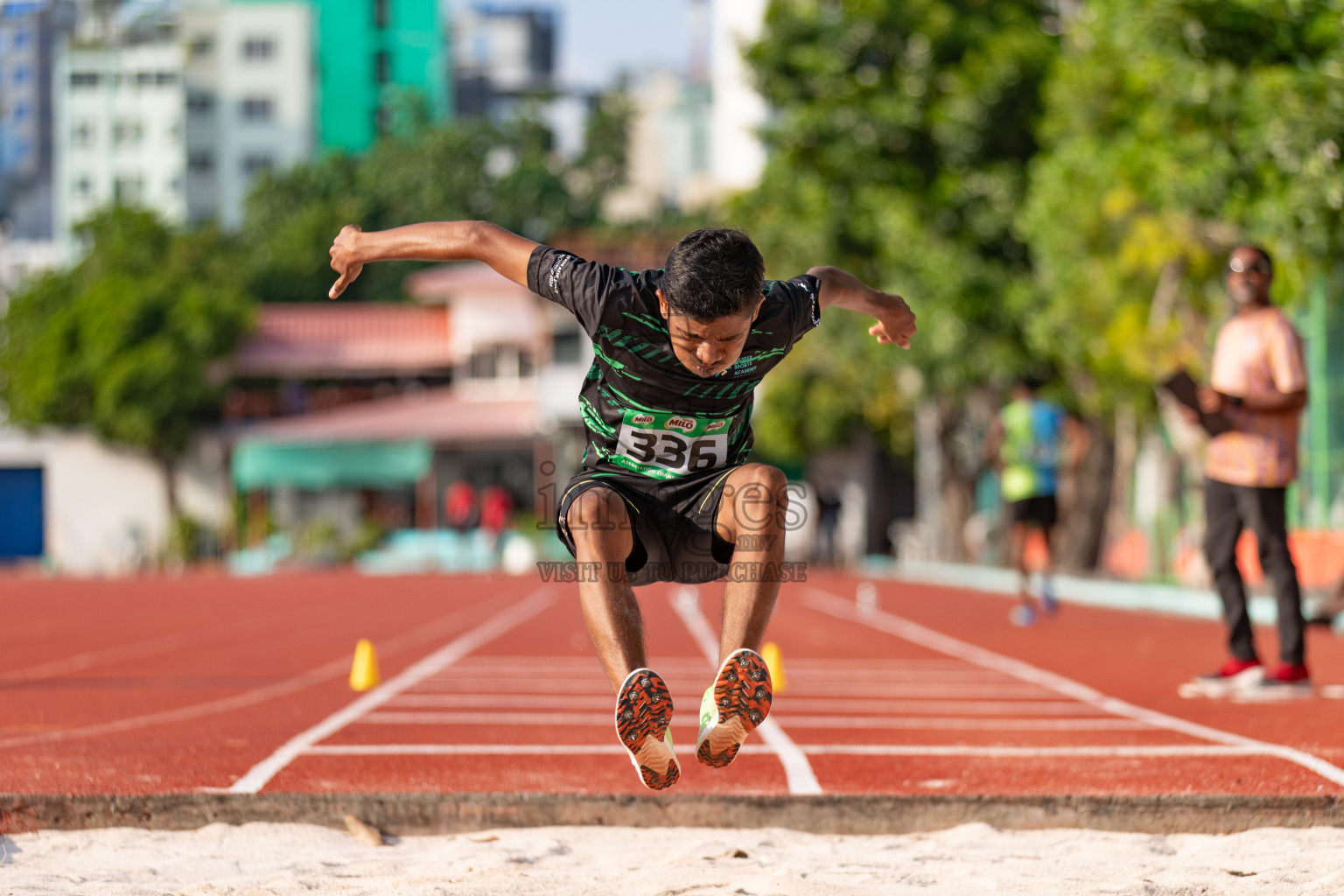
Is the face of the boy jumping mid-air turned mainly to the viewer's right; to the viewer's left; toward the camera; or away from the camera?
toward the camera

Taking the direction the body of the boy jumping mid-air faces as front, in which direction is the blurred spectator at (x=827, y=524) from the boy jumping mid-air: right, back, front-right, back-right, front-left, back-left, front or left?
back

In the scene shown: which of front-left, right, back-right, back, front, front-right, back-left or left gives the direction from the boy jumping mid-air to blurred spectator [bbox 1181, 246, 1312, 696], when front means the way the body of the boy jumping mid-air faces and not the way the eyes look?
back-left

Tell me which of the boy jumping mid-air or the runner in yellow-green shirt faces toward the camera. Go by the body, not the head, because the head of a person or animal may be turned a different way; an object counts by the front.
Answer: the boy jumping mid-air

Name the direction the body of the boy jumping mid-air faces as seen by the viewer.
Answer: toward the camera

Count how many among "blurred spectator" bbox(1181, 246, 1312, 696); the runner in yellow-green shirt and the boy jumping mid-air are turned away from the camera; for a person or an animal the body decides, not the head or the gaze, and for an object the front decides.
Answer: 1

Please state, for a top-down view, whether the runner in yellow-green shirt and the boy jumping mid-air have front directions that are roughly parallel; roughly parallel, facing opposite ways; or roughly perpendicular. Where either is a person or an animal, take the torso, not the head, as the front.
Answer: roughly parallel, facing opposite ways

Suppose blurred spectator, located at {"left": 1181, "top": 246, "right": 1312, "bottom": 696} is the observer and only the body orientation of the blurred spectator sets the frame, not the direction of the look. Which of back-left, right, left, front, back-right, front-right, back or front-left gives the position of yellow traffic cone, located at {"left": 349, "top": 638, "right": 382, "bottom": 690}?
front-right

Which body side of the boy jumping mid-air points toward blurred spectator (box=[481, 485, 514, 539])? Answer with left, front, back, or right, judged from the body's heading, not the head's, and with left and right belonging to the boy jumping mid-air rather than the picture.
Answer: back

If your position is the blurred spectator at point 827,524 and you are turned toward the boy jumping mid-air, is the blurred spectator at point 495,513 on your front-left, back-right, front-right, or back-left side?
front-right

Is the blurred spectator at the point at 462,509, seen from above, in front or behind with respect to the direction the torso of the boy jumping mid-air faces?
behind

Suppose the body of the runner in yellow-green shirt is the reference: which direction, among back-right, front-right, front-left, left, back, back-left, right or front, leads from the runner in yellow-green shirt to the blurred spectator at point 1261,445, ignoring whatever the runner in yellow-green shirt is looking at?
back

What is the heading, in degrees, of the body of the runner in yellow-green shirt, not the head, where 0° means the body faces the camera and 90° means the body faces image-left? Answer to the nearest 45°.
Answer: approximately 180°

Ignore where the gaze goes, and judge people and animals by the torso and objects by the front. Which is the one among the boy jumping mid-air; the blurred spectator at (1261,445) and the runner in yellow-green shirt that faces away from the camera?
the runner in yellow-green shirt
